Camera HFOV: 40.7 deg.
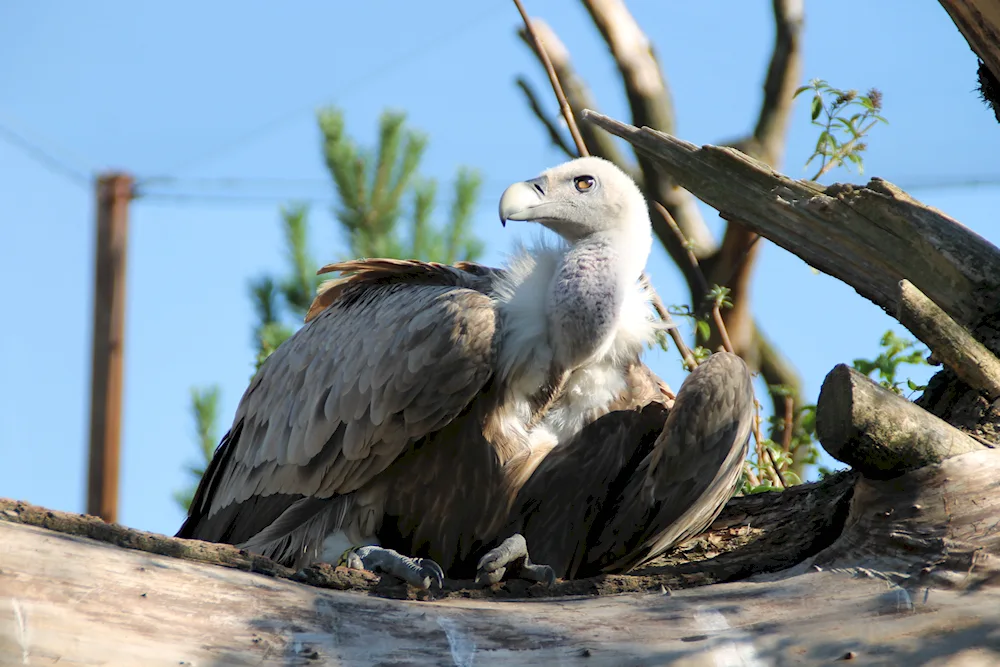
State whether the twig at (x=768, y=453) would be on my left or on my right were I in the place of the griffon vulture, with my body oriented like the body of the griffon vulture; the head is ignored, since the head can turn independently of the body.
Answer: on my left

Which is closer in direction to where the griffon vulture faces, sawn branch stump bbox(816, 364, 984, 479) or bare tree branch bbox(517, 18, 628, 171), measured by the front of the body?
the sawn branch stump

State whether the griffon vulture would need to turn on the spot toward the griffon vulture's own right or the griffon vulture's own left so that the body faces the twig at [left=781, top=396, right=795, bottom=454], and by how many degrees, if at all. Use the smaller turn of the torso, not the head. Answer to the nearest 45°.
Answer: approximately 90° to the griffon vulture's own left

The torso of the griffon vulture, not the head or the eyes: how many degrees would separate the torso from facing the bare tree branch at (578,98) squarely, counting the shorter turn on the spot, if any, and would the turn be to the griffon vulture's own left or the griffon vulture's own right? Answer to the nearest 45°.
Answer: approximately 135° to the griffon vulture's own left

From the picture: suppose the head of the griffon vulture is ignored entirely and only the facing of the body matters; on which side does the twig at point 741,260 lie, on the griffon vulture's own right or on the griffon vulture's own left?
on the griffon vulture's own left

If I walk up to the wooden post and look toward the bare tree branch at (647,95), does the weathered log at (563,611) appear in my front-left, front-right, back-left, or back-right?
front-right

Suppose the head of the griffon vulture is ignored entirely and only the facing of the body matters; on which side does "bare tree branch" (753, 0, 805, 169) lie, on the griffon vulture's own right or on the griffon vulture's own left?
on the griffon vulture's own left

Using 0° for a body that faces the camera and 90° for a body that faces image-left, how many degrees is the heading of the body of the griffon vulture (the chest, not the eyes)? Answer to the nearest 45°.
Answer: approximately 315°

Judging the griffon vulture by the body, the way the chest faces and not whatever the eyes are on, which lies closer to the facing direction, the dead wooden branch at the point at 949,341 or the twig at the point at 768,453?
the dead wooden branch
